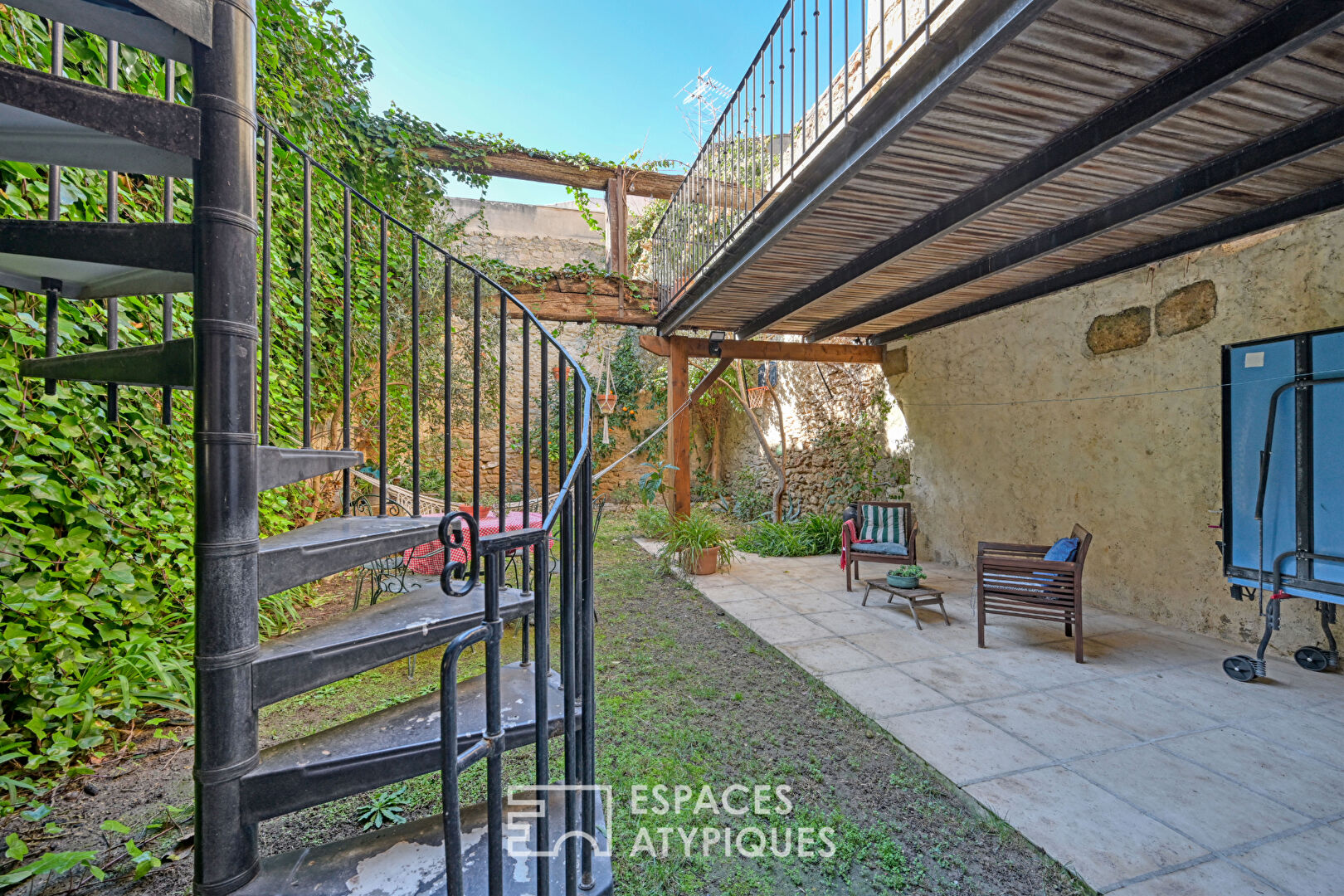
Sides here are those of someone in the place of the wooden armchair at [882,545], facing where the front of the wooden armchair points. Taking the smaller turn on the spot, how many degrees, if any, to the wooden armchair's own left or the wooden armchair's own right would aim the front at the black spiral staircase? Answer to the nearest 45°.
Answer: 0° — it already faces it

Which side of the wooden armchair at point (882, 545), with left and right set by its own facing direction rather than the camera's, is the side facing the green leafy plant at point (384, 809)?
front

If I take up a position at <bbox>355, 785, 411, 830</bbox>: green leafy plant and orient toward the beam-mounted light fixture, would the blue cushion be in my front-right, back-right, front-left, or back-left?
front-right

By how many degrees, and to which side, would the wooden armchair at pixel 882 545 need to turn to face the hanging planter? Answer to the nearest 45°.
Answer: approximately 135° to its right

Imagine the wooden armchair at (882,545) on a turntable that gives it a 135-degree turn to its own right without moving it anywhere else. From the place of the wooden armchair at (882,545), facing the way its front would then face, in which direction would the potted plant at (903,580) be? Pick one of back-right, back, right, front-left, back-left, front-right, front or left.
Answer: back-left

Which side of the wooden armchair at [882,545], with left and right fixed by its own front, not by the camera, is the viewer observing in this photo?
front

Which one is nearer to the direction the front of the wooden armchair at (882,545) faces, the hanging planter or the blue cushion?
the blue cushion

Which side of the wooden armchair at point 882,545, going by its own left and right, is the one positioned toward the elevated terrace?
front

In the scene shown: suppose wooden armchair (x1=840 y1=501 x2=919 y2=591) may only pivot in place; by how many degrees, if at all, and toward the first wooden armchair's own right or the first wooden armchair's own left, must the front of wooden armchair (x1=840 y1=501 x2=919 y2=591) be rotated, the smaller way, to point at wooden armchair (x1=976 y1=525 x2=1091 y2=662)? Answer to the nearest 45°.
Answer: approximately 45° to the first wooden armchair's own left

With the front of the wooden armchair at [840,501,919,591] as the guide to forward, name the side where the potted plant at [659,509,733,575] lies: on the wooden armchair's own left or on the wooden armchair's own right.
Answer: on the wooden armchair's own right

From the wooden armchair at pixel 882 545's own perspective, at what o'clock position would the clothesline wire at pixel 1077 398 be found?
The clothesline wire is roughly at 9 o'clock from the wooden armchair.
